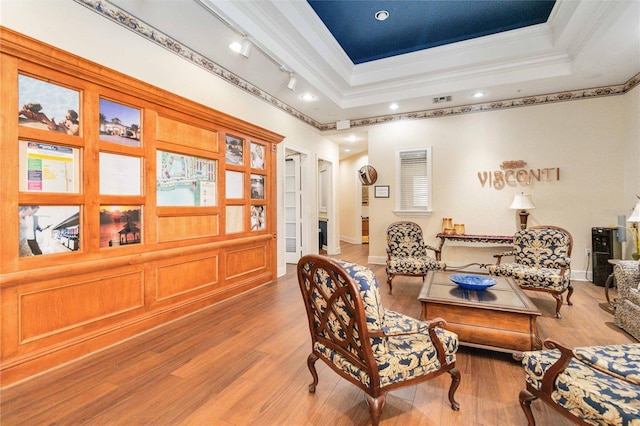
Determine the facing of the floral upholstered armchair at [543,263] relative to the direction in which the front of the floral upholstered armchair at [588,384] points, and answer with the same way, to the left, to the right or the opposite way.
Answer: to the left

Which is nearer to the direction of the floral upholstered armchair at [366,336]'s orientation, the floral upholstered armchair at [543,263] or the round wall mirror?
the floral upholstered armchair

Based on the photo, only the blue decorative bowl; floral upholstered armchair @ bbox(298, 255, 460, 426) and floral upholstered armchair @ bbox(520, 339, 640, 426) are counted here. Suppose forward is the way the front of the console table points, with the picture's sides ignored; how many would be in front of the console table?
3

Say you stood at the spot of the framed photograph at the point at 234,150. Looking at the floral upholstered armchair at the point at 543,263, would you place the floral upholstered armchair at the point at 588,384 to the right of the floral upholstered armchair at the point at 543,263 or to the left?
right

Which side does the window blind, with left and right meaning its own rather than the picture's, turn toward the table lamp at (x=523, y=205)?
left

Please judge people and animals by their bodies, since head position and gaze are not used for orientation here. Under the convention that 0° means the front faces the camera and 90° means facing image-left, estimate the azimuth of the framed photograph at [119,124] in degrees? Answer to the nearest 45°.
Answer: approximately 315°

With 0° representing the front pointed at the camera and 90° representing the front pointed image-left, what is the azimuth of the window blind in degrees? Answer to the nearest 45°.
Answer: approximately 0°

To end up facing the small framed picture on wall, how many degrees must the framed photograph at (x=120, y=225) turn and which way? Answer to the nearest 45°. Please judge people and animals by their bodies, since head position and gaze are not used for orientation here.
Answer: approximately 45° to its left

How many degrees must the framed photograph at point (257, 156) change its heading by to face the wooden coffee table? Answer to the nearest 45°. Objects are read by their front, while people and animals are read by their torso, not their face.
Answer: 0° — it already faces it
